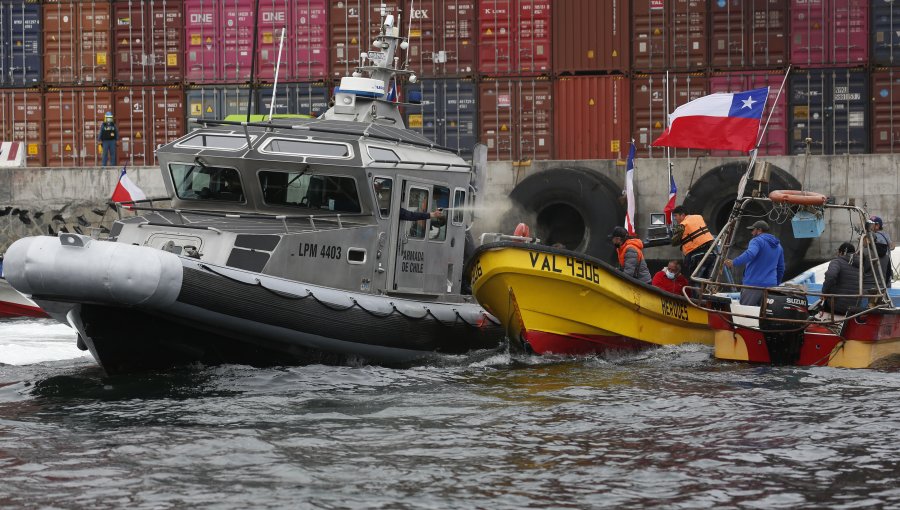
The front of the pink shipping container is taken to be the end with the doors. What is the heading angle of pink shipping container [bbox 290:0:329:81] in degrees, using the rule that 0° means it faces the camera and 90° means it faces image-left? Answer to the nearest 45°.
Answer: approximately 0°

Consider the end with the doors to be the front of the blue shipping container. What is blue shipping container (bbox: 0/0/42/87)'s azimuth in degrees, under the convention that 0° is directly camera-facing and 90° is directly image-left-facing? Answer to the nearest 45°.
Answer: approximately 0°

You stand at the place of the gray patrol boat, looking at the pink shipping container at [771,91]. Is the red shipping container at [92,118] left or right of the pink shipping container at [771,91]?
left

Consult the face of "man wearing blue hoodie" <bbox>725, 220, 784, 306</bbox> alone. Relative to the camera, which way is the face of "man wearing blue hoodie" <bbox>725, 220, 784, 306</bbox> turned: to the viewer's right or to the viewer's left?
to the viewer's left

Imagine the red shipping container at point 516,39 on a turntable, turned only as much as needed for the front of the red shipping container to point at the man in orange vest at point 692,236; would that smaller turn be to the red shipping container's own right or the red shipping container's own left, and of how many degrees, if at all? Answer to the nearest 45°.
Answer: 0° — it already faces them

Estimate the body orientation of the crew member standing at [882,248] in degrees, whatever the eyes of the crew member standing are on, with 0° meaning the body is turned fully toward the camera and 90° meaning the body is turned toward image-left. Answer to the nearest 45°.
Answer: approximately 90°
